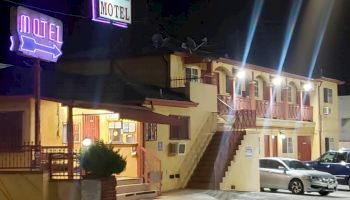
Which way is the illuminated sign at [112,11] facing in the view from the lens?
facing the viewer and to the right of the viewer

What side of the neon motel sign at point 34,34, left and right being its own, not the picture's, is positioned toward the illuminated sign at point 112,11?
left

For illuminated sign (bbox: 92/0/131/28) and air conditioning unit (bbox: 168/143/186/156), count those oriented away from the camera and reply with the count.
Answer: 0

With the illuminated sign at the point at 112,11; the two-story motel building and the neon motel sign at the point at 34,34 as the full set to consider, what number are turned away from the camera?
0

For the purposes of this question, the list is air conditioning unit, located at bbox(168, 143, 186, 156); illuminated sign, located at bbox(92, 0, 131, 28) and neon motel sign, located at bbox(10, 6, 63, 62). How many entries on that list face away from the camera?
0

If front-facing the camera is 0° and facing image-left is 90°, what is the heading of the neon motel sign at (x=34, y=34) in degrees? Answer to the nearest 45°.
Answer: approximately 315°

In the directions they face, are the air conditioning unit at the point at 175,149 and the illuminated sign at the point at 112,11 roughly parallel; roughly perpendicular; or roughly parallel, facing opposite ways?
roughly parallel

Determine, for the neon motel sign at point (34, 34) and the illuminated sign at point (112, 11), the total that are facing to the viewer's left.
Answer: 0

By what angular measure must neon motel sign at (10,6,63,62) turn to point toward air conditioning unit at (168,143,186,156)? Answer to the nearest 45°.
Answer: approximately 90° to its left

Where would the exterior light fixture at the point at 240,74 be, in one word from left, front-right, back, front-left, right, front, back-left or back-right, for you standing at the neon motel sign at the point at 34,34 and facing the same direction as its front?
left

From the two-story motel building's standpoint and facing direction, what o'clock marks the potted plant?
The potted plant is roughly at 2 o'clock from the two-story motel building.

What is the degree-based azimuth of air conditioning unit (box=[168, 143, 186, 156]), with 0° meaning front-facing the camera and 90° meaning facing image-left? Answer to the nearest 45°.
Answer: approximately 315°

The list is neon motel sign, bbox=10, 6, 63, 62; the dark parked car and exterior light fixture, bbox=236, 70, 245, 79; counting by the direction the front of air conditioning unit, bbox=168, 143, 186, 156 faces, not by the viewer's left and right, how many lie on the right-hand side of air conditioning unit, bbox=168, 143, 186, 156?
1
